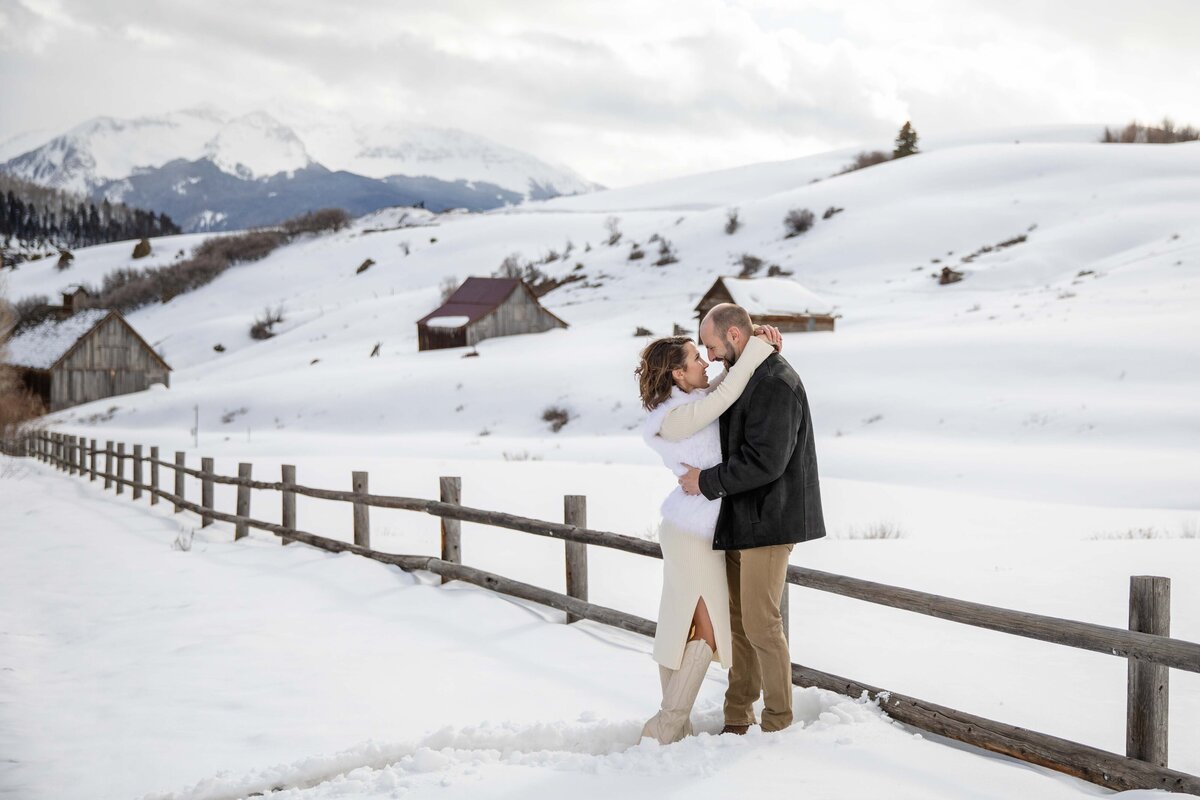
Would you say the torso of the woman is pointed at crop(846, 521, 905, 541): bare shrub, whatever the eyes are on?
no

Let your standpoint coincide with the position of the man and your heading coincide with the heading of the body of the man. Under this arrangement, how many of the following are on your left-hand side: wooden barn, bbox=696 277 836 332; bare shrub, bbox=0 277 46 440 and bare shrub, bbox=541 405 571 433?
0

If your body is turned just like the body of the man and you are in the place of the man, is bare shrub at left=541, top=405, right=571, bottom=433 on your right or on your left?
on your right

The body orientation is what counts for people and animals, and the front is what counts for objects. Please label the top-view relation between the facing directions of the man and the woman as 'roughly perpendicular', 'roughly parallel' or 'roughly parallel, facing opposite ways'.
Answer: roughly parallel, facing opposite ways

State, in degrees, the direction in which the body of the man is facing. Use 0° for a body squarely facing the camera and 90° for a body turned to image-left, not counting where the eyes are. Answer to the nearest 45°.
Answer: approximately 90°

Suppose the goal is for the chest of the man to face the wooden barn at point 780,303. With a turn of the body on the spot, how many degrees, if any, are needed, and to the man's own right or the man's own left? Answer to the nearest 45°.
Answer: approximately 90° to the man's own right

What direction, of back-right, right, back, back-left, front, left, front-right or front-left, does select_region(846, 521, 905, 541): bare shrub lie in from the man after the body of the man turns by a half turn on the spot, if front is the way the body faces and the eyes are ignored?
left

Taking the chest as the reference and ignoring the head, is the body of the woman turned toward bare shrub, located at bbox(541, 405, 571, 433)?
no

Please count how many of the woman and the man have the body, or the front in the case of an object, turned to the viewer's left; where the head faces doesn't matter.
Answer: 1

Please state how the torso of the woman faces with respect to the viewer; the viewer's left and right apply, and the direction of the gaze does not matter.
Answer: facing to the right of the viewer

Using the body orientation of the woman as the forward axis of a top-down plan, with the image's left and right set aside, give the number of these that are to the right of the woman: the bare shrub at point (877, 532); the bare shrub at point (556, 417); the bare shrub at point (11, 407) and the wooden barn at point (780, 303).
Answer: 0

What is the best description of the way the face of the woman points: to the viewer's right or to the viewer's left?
to the viewer's right

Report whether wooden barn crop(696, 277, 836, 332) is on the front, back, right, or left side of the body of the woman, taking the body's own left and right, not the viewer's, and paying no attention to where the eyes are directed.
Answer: left
